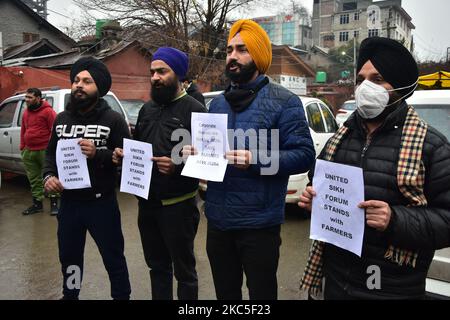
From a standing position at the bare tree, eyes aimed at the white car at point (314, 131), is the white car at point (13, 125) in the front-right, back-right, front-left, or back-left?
front-right

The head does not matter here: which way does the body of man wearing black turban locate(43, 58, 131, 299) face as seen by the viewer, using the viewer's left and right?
facing the viewer and to the left of the viewer

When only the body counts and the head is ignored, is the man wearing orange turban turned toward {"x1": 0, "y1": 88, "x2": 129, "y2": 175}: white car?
no

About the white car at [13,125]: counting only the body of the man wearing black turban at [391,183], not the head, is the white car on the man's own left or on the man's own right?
on the man's own right

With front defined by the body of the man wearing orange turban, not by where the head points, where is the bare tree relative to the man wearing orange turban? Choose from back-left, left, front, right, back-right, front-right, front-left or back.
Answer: back-right

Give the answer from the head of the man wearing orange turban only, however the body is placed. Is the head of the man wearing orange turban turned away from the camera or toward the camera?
toward the camera

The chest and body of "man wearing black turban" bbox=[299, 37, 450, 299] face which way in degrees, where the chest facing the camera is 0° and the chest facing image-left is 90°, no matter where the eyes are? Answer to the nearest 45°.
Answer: approximately 45°

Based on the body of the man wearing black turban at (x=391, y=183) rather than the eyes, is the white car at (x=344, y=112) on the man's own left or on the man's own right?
on the man's own right

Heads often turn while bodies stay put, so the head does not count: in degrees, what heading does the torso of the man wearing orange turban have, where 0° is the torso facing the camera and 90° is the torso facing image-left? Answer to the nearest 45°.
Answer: approximately 45°

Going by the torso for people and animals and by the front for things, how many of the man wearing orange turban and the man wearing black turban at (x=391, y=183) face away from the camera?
0

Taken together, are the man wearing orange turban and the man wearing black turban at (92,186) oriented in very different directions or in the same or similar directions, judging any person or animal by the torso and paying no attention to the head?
same or similar directions

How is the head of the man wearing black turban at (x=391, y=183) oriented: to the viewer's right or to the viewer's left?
to the viewer's left
